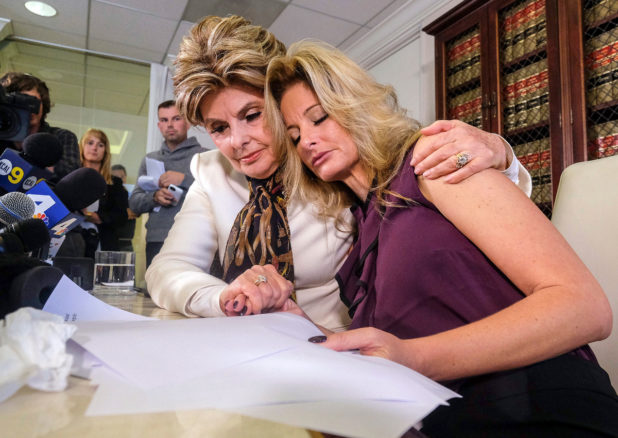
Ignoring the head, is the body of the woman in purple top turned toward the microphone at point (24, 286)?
yes

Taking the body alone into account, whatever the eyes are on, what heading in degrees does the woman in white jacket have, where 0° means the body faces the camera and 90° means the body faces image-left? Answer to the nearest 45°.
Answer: approximately 0°
